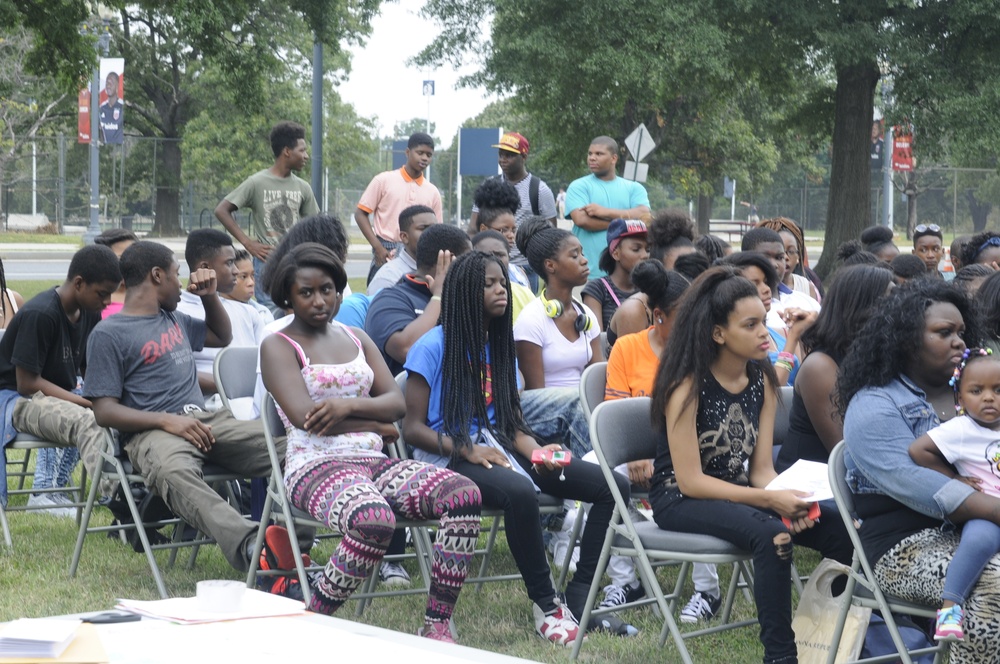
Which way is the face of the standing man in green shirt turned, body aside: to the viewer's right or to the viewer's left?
to the viewer's right

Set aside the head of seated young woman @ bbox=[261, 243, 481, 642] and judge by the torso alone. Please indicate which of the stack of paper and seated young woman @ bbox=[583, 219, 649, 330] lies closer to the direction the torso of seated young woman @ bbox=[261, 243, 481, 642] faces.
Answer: the stack of paper
